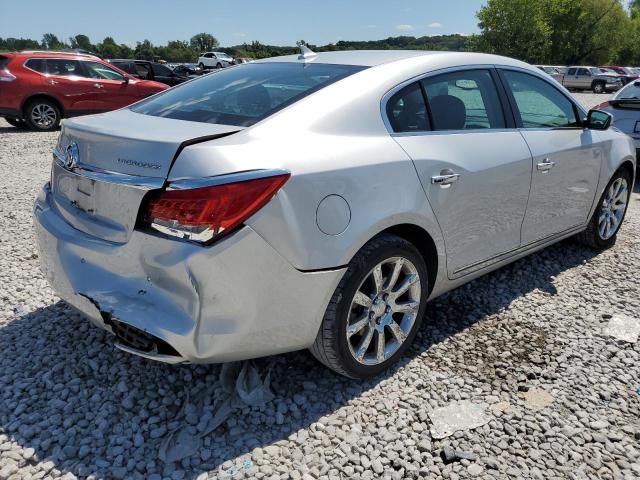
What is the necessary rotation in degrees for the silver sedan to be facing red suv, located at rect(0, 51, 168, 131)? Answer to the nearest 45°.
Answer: approximately 90° to its left

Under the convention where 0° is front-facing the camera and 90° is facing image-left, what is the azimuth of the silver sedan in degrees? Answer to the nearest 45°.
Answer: approximately 225°

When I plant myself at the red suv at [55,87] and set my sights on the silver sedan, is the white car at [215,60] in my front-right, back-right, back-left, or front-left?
back-left

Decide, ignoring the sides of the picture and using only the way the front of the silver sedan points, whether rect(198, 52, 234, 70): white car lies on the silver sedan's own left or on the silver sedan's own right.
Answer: on the silver sedan's own left

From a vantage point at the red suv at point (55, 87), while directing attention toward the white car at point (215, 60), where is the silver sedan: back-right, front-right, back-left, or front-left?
back-right
